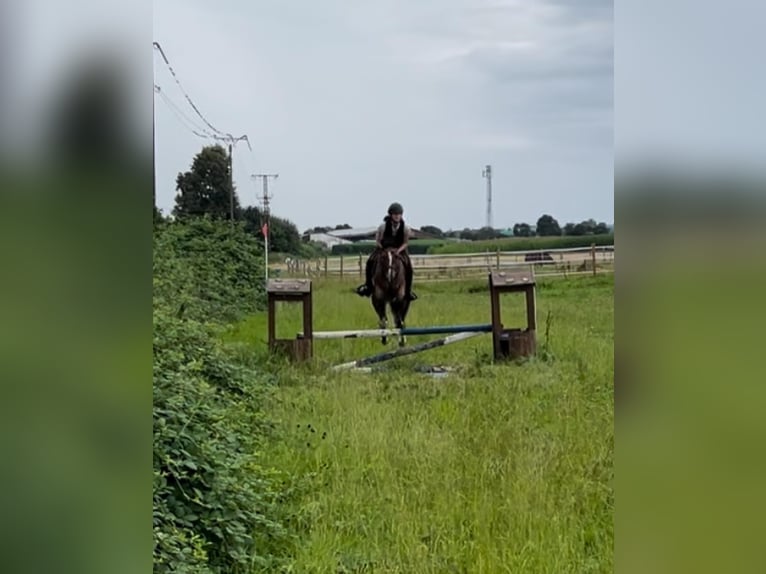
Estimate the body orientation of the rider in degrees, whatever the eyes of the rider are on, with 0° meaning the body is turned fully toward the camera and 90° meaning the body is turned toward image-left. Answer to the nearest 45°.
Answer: approximately 0°
